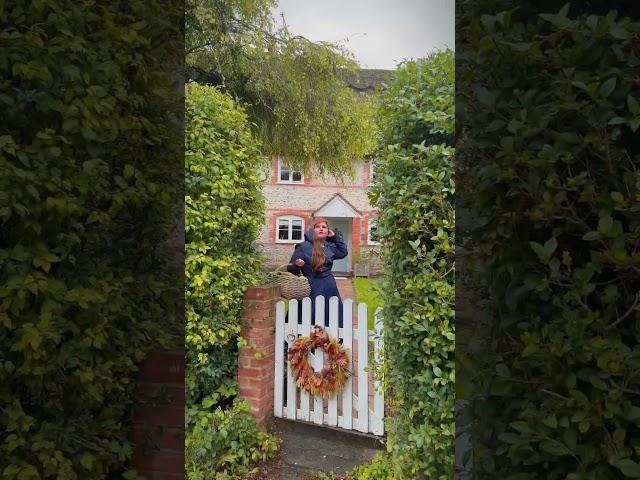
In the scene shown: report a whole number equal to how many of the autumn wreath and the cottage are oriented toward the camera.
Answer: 2

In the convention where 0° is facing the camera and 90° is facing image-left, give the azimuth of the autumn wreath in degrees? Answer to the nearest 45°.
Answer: approximately 0°
